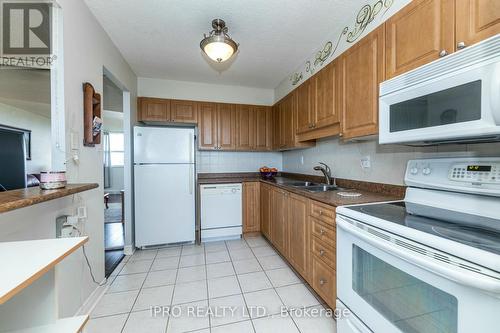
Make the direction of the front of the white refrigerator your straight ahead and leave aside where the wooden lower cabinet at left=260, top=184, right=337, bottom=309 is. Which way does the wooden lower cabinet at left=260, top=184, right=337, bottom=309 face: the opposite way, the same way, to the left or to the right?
to the right

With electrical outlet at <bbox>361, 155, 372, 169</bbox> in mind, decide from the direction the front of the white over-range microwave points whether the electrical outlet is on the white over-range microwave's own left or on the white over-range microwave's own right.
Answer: on the white over-range microwave's own right

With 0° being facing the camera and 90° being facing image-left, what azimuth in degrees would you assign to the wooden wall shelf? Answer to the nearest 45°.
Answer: approximately 315°

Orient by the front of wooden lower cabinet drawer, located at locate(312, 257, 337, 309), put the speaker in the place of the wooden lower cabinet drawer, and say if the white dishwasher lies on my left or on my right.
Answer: on my right

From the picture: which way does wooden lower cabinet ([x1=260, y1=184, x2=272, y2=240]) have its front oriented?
to the viewer's left

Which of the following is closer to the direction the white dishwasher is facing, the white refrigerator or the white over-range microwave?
the white over-range microwave

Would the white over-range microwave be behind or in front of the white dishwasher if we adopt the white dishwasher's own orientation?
in front

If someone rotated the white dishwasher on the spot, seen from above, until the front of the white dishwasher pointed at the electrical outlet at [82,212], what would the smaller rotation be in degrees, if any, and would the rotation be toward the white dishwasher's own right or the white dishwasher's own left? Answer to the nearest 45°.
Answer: approximately 45° to the white dishwasher's own right

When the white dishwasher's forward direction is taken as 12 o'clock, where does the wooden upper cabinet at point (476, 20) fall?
The wooden upper cabinet is roughly at 11 o'clock from the white dishwasher.

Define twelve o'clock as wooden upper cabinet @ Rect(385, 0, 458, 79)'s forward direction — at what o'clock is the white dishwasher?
The white dishwasher is roughly at 2 o'clock from the wooden upper cabinet.

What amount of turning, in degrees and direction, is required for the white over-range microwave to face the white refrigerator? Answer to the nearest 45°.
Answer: approximately 45° to its right

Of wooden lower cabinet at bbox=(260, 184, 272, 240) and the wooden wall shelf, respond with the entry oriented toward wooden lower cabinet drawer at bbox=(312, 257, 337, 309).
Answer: the wooden wall shelf
